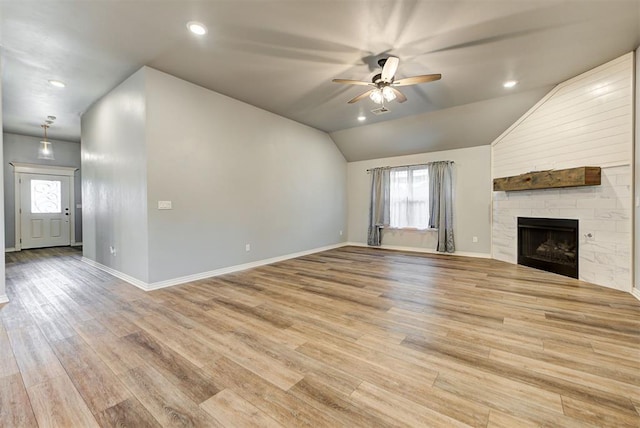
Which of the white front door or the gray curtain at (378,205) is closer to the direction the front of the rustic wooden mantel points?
the white front door

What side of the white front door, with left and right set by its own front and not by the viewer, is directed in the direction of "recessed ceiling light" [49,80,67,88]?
front

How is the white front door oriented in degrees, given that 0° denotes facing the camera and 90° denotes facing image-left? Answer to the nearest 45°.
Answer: approximately 0°

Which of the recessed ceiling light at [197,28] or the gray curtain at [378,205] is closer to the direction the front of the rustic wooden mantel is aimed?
the recessed ceiling light

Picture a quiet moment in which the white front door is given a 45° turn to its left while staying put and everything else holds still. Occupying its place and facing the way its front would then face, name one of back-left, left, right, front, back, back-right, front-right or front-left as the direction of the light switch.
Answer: front-right

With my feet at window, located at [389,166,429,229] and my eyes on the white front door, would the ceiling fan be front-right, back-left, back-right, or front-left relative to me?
front-left

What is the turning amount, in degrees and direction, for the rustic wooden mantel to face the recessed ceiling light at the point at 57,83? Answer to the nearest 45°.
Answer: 0° — it already faces it

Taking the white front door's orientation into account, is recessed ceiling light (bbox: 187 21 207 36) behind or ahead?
ahead

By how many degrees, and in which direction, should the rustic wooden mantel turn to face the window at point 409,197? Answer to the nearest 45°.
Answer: approximately 45° to its right

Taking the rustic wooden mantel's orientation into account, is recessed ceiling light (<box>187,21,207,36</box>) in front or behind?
in front

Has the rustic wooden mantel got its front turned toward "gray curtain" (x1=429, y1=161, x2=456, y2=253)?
no

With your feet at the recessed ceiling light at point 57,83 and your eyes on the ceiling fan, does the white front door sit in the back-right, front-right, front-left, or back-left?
back-left

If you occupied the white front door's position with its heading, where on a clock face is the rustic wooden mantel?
The rustic wooden mantel is roughly at 11 o'clock from the white front door.

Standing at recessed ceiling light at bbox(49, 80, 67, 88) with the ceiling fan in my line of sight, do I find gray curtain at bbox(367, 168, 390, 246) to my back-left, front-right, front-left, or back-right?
front-left

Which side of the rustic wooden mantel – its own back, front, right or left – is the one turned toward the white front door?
front

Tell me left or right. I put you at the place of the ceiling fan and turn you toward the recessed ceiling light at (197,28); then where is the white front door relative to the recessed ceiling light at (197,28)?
right
